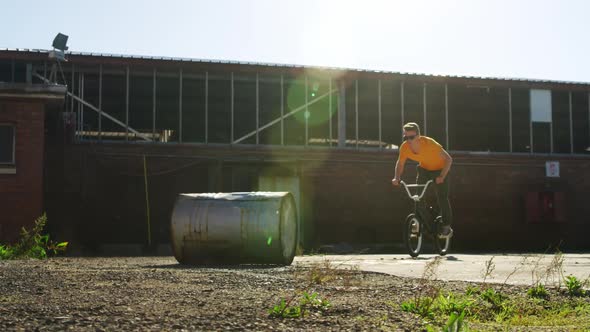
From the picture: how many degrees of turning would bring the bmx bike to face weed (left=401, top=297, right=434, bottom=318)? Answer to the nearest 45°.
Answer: approximately 45° to its left

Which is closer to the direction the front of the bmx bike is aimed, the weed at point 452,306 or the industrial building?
the weed

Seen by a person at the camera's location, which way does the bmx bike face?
facing the viewer and to the left of the viewer

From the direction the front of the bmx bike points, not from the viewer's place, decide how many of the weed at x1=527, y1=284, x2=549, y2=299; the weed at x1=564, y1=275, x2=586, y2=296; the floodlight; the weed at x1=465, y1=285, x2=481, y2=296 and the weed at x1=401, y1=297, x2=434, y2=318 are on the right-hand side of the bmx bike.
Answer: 1

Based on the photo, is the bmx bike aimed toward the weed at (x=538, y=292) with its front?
no

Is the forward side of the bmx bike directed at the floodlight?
no

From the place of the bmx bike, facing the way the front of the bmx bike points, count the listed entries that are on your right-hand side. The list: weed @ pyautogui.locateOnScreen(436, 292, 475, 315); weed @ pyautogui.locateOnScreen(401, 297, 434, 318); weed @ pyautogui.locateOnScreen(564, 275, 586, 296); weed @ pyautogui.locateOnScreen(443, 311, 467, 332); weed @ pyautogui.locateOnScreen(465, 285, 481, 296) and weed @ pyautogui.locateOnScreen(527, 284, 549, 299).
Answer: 0

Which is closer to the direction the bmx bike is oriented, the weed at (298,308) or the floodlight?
the weed

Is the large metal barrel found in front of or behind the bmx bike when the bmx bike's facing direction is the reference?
in front

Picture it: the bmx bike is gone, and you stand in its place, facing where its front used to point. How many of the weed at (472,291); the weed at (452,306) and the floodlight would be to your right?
1

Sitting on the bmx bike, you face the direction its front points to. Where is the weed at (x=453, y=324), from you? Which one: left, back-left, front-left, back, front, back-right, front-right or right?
front-left

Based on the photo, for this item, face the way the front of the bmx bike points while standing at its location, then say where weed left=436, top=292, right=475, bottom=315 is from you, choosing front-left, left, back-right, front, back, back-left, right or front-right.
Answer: front-left

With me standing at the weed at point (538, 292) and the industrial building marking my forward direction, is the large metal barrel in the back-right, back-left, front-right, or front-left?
front-left

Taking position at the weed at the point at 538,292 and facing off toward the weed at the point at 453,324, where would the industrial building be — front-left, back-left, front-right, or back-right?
back-right

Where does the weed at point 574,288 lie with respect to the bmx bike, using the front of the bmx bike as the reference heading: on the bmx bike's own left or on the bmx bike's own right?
on the bmx bike's own left

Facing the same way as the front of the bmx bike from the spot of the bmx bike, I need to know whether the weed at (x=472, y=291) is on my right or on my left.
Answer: on my left

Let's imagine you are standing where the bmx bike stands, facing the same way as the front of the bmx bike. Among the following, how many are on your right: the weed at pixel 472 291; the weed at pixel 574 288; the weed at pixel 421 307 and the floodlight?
1
